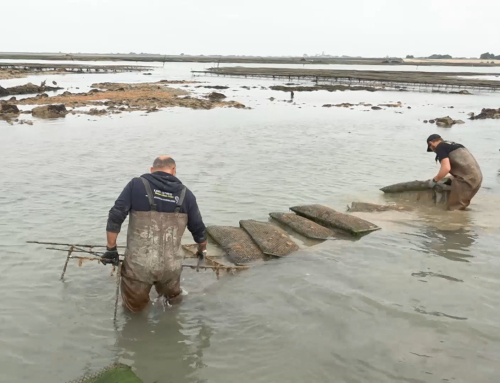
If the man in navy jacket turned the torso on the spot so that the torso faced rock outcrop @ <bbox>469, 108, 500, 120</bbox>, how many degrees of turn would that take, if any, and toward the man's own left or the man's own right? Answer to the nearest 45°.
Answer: approximately 45° to the man's own right

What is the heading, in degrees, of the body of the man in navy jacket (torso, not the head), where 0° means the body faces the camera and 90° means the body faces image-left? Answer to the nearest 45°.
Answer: approximately 180°

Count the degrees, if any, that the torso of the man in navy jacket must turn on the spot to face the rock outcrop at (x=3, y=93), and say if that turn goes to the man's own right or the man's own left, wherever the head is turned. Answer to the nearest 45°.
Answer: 0° — they already face it

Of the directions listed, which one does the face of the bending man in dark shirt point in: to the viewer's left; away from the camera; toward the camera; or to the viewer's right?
to the viewer's left

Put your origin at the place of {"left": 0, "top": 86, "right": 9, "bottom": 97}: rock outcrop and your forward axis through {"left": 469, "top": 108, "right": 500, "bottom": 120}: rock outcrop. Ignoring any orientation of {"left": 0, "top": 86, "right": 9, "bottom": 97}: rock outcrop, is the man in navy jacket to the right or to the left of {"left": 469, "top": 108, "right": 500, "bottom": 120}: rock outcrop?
right

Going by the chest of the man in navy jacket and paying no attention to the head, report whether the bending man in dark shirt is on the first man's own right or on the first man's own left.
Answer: on the first man's own right
